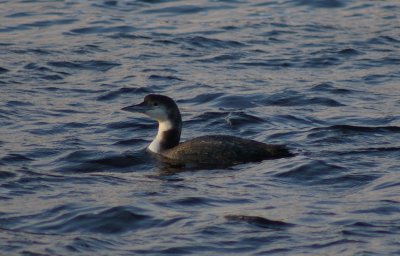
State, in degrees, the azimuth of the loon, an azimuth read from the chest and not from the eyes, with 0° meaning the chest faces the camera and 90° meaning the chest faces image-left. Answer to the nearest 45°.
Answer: approximately 90°
